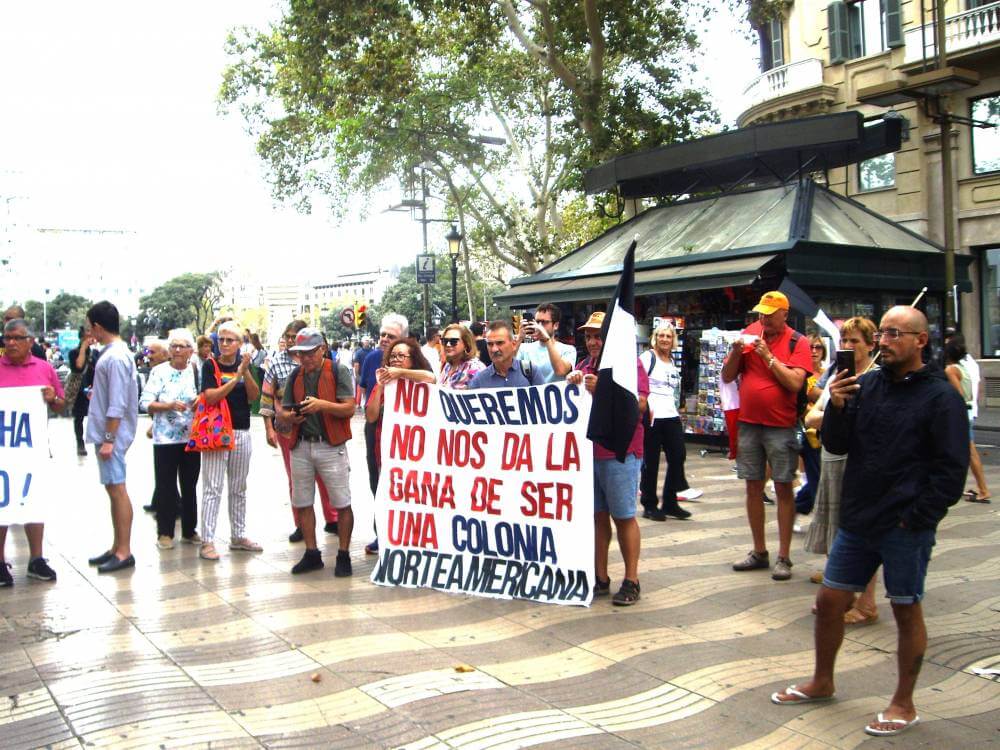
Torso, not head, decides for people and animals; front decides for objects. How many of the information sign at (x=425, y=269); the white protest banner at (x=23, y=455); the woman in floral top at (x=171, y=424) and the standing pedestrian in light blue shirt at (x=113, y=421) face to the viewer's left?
1

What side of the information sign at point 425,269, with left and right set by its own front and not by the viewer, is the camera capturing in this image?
front

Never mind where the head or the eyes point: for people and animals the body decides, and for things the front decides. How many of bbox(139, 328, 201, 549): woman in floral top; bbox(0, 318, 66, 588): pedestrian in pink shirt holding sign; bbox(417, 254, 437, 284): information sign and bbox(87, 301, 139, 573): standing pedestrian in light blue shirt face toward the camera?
3

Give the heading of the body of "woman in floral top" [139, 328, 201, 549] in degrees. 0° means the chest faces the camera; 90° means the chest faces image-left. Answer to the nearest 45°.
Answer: approximately 0°

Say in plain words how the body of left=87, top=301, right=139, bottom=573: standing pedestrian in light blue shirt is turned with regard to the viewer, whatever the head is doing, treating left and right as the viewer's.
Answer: facing to the left of the viewer

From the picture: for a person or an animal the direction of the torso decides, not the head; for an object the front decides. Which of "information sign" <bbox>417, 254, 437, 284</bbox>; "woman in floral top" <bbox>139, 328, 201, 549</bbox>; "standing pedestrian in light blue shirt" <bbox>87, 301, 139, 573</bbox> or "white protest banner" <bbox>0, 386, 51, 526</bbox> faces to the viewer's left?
the standing pedestrian in light blue shirt

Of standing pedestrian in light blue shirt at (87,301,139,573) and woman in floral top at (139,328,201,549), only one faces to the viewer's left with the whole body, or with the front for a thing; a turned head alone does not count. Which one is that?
the standing pedestrian in light blue shirt

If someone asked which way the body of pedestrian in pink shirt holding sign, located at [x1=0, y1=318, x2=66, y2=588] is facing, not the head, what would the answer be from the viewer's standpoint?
toward the camera

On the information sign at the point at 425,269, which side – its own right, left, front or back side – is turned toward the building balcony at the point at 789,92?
left

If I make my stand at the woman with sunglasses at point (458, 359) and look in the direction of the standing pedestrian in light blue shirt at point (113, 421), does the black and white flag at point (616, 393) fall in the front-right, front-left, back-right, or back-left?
back-left

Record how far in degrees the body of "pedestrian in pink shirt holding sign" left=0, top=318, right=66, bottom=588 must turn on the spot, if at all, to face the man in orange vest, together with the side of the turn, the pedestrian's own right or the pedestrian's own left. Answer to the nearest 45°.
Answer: approximately 45° to the pedestrian's own left
